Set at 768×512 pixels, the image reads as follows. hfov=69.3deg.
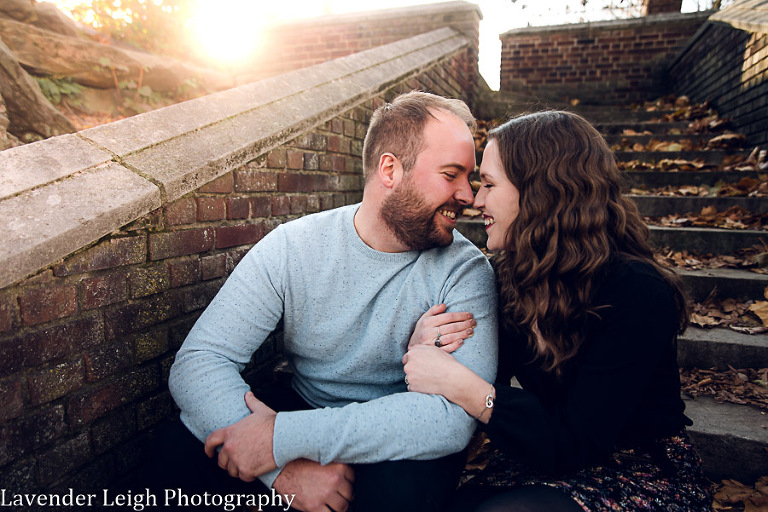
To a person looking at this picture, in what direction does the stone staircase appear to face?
facing the viewer

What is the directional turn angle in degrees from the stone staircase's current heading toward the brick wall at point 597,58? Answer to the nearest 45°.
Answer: approximately 180°

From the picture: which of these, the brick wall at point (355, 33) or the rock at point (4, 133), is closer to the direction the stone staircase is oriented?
the rock

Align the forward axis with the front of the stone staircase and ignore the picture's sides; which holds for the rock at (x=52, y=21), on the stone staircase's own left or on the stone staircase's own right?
on the stone staircase's own right

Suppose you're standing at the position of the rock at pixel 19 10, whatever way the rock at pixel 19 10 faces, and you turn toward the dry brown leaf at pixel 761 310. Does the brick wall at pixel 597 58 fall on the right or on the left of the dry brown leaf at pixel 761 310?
left

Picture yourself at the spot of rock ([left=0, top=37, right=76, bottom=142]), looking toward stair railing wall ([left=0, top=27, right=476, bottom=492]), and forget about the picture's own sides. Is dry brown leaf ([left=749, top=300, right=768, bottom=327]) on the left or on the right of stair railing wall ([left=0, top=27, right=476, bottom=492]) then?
left

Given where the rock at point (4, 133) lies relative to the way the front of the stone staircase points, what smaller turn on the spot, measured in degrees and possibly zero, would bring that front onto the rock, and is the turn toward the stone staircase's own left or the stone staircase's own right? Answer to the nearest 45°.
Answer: approximately 45° to the stone staircase's own right

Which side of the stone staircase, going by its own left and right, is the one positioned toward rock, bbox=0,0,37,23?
right

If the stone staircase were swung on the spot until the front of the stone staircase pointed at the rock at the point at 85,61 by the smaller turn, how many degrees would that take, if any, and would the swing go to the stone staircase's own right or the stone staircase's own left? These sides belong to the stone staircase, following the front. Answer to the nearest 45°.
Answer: approximately 90° to the stone staircase's own right
